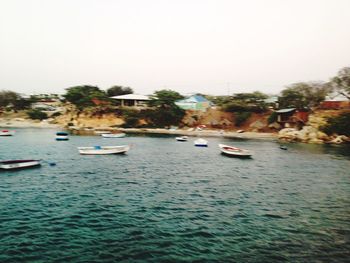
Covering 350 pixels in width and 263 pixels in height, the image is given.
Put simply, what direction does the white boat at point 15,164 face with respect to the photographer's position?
facing to the right of the viewer
